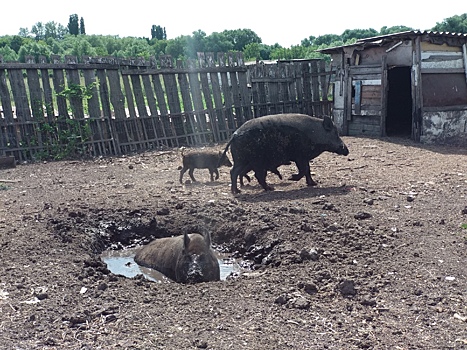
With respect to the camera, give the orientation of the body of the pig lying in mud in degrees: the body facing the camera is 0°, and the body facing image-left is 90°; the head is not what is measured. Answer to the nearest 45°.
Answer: approximately 315°

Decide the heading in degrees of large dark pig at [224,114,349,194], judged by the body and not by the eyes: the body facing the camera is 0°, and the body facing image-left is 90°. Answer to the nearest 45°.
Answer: approximately 270°

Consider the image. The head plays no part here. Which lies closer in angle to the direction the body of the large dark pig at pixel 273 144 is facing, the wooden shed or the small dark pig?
the wooden shed

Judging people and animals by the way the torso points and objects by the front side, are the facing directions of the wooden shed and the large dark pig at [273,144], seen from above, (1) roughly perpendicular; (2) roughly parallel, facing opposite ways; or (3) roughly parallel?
roughly perpendicular

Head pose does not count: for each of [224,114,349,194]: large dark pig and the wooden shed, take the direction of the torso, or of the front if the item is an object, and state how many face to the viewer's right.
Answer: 1
